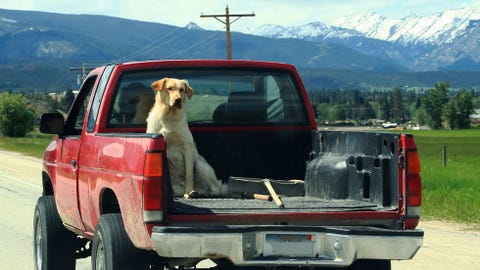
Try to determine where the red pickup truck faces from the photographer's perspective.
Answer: facing away from the viewer and to the left of the viewer
